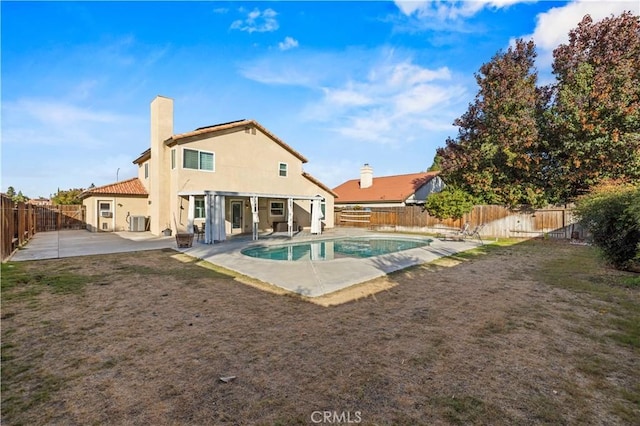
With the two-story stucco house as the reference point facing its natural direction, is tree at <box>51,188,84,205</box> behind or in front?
in front

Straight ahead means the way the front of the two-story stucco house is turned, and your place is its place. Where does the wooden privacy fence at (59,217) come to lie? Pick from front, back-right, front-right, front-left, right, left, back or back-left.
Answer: front-left

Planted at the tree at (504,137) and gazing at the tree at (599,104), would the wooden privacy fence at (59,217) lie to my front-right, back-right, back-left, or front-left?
back-right

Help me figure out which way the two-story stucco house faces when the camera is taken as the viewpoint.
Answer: facing away from the viewer

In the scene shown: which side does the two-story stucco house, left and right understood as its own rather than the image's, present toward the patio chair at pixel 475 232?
right
